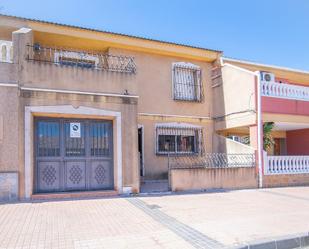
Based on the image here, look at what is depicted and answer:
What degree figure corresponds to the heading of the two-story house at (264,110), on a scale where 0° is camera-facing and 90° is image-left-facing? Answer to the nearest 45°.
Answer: approximately 315°
